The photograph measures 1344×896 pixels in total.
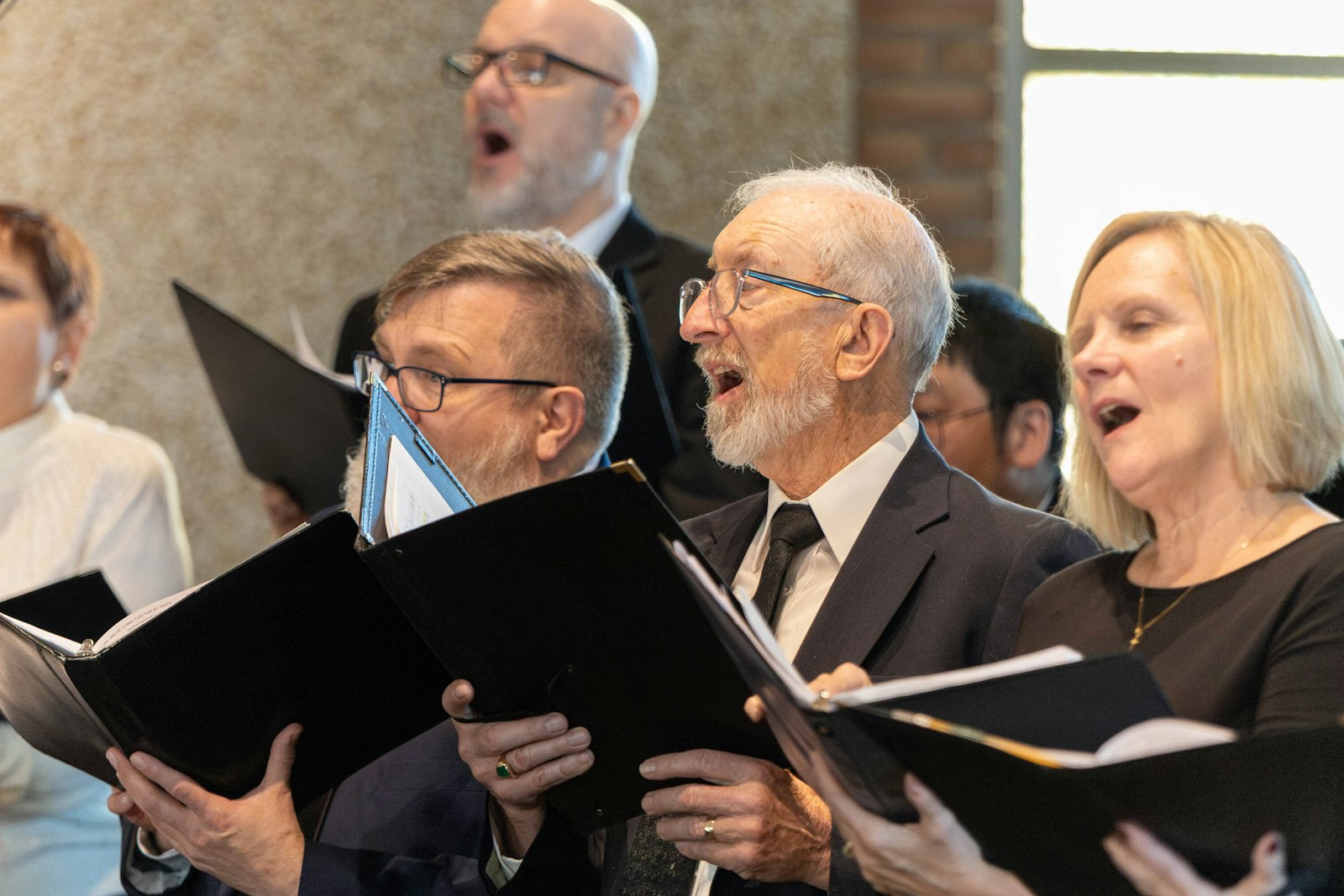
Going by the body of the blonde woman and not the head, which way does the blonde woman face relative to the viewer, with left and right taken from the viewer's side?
facing the viewer and to the left of the viewer

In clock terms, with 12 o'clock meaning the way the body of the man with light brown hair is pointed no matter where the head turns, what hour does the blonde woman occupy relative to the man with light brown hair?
The blonde woman is roughly at 9 o'clock from the man with light brown hair.

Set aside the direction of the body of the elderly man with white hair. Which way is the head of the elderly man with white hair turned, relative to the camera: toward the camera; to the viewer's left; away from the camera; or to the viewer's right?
to the viewer's left

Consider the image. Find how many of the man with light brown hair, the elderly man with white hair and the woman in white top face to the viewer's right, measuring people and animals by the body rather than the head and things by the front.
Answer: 0

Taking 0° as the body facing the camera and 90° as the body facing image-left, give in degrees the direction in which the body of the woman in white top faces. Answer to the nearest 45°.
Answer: approximately 45°

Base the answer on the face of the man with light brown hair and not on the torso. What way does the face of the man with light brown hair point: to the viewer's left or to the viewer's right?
to the viewer's left

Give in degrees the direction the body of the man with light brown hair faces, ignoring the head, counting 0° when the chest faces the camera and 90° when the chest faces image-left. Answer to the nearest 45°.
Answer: approximately 45°

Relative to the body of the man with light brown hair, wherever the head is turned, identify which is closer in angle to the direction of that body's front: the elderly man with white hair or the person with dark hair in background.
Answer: the elderly man with white hair

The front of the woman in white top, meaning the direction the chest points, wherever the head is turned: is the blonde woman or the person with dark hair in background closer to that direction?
the blonde woman

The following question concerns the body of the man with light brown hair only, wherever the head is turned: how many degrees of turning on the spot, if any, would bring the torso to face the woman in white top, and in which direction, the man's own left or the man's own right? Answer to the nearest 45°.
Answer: approximately 90° to the man's own right

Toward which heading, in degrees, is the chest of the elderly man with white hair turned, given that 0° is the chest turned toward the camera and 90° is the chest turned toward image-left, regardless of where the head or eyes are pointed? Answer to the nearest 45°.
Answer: approximately 45°

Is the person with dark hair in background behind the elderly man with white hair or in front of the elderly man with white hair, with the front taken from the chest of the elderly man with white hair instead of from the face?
behind
